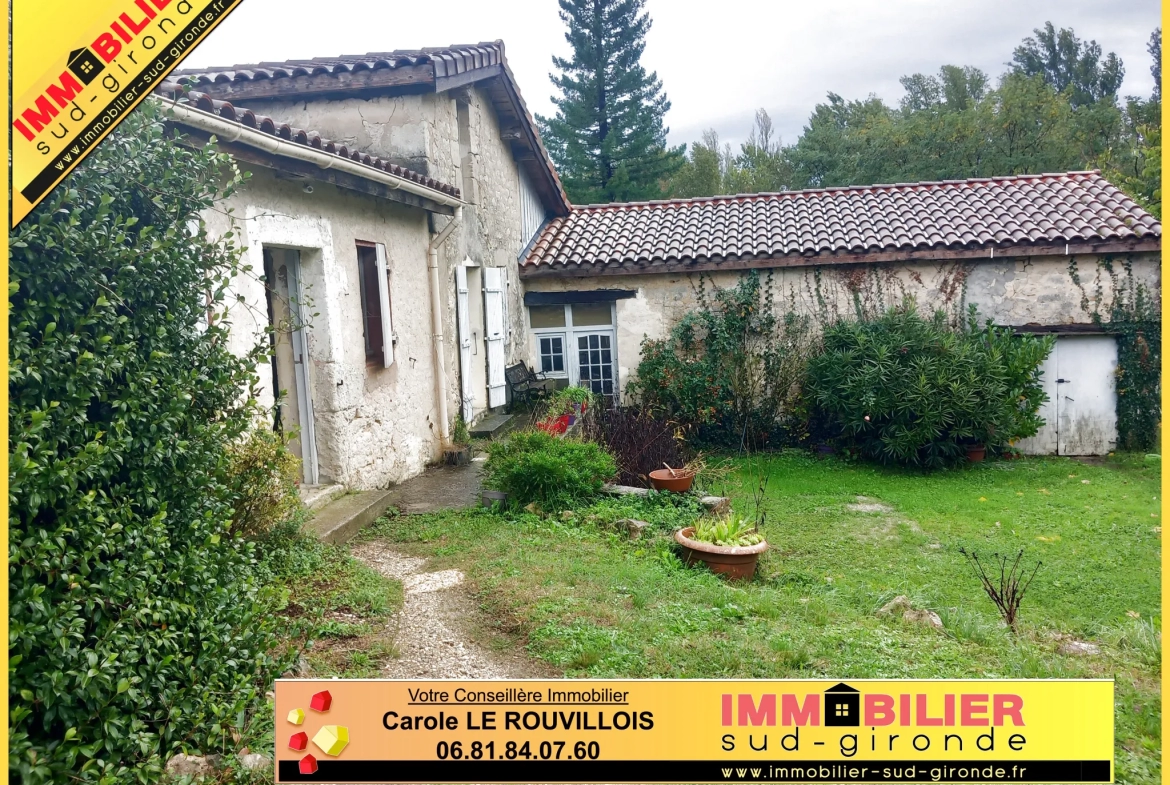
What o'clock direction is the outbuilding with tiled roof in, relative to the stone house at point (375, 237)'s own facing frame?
The outbuilding with tiled roof is roughly at 10 o'clock from the stone house.

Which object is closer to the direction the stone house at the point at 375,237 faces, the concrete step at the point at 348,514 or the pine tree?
the concrete step

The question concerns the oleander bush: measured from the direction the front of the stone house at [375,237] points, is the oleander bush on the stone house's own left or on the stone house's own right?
on the stone house's own left

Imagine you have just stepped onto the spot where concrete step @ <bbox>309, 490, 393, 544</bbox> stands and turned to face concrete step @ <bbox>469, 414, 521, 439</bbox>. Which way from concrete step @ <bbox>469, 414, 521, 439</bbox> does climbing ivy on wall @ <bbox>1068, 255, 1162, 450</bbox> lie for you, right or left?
right

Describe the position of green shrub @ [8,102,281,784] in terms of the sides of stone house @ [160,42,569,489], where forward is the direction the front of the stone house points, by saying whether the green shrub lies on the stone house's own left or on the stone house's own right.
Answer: on the stone house's own right

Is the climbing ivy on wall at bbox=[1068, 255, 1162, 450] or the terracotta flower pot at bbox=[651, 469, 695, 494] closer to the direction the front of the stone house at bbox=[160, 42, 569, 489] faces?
the terracotta flower pot

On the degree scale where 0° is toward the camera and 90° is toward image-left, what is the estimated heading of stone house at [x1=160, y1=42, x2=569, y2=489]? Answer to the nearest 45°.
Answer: approximately 315°

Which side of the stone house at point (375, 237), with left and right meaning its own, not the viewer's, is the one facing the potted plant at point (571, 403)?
front

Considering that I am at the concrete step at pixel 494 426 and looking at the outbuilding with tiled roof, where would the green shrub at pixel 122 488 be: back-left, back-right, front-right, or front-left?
back-right

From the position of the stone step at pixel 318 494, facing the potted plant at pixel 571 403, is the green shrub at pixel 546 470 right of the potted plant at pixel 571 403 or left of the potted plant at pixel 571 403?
right
